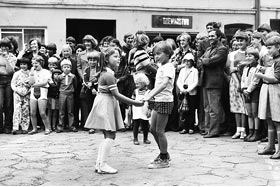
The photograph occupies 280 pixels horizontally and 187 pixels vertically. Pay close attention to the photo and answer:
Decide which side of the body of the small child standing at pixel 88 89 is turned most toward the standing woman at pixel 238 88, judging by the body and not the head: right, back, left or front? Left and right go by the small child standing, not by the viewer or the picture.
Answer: left

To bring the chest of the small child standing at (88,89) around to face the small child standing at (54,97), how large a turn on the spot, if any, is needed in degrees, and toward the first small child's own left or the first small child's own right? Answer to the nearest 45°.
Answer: approximately 90° to the first small child's own right

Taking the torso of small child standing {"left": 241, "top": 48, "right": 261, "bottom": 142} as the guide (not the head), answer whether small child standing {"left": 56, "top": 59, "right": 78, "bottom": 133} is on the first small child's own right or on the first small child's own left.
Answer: on the first small child's own right

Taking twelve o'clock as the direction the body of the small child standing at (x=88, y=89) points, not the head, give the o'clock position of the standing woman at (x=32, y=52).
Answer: The standing woman is roughly at 4 o'clock from the small child standing.

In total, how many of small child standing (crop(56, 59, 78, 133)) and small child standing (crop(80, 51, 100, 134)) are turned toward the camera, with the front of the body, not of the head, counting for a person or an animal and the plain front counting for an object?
2

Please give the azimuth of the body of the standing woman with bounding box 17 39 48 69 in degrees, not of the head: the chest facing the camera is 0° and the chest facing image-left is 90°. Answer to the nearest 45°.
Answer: approximately 0°

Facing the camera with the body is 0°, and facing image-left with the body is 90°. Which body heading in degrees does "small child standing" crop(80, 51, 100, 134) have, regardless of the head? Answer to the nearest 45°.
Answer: approximately 0°

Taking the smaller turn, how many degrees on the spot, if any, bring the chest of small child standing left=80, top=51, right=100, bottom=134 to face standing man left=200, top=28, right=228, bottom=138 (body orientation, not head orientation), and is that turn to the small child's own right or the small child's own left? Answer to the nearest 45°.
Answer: approximately 45° to the small child's own left
